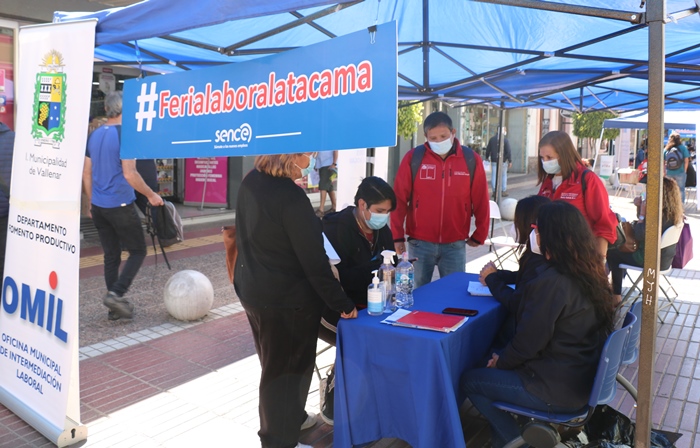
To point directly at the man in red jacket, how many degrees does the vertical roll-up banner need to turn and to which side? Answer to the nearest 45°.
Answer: approximately 135° to its left

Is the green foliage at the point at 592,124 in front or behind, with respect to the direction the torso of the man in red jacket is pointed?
behind

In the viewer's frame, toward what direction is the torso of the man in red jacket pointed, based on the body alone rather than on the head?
toward the camera

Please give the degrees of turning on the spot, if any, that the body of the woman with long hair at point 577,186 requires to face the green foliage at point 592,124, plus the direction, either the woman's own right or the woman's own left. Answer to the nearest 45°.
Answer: approximately 135° to the woman's own right

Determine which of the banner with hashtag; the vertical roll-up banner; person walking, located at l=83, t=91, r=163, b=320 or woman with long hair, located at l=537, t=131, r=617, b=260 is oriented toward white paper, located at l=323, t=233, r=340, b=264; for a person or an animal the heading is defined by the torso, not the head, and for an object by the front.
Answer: the woman with long hair

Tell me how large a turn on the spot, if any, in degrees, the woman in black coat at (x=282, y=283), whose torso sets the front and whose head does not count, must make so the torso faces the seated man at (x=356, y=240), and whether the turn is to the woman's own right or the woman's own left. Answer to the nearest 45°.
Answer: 0° — they already face them

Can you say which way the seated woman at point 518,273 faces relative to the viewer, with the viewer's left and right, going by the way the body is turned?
facing to the left of the viewer

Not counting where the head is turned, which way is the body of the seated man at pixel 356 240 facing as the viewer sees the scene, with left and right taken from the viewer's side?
facing the viewer and to the right of the viewer

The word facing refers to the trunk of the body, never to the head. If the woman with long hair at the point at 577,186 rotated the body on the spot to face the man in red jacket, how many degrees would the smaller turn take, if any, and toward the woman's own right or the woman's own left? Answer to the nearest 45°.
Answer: approximately 45° to the woman's own right

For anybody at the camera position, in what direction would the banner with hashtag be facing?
facing the viewer and to the left of the viewer

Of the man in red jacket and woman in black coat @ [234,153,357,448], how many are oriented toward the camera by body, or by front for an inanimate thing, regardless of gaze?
1

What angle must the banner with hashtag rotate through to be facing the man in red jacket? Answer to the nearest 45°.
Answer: approximately 180°

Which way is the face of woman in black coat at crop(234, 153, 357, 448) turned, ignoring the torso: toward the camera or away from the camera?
away from the camera
